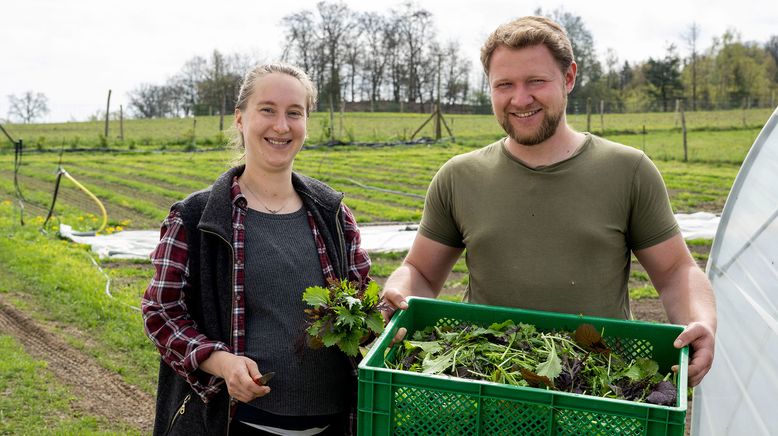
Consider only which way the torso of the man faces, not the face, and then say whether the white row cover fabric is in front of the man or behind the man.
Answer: behind

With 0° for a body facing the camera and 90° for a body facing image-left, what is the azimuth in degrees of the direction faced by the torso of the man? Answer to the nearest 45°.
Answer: approximately 0°

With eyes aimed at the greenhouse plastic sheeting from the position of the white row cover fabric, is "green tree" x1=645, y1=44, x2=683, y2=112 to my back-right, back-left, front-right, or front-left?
back-left

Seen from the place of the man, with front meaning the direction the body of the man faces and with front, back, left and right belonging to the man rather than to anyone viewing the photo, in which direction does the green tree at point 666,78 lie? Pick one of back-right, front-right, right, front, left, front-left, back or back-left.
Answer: back
